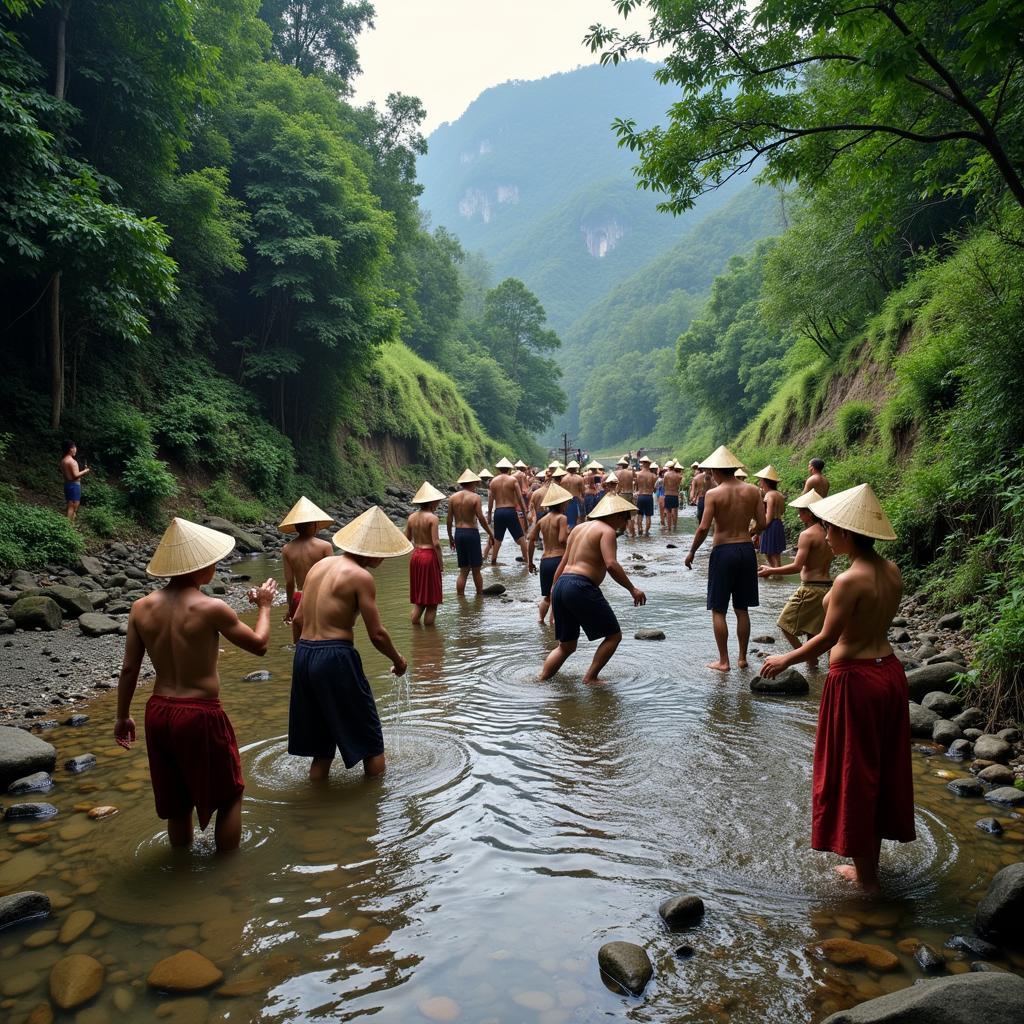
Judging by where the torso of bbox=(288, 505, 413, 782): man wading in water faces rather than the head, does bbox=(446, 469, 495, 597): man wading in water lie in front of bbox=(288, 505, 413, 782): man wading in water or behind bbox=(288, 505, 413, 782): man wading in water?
in front

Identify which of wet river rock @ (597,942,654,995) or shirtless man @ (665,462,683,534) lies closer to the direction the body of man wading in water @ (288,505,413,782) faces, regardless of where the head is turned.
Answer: the shirtless man

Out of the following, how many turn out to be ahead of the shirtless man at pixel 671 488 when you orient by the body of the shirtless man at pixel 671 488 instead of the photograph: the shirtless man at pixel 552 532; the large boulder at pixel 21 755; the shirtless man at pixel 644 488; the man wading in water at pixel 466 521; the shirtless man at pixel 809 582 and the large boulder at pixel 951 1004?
0

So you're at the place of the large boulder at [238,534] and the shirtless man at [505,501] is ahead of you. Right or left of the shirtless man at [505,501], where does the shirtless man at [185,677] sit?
right

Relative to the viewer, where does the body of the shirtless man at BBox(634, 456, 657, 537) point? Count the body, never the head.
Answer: away from the camera

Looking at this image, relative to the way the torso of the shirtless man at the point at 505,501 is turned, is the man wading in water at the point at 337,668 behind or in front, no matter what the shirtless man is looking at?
behind

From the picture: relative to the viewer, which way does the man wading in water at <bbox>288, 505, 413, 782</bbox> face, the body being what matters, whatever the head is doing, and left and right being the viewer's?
facing away from the viewer and to the right of the viewer

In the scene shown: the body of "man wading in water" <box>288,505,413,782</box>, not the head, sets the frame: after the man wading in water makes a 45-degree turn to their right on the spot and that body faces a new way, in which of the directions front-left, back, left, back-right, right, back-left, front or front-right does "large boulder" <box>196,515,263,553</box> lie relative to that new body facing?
left

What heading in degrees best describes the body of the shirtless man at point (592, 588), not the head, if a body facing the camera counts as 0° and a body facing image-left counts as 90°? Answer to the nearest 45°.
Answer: approximately 225°

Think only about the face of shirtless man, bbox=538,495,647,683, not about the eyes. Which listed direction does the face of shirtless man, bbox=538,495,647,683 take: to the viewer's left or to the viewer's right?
to the viewer's right

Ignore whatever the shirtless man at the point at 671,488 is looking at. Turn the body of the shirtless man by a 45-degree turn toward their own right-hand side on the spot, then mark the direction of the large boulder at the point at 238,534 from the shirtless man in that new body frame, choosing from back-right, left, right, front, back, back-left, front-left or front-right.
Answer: back

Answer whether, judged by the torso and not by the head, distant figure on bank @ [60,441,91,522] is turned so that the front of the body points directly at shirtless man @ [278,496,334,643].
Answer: no
